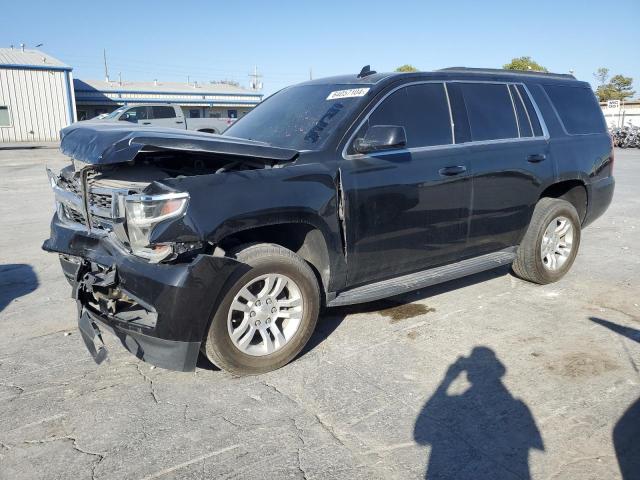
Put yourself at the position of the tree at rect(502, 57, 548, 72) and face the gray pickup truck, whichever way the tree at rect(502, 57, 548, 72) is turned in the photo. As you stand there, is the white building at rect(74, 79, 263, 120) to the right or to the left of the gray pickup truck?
right

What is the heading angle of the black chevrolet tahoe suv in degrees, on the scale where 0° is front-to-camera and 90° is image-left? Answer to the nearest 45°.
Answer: approximately 45°

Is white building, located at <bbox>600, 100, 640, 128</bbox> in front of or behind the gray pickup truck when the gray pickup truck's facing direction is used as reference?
behind

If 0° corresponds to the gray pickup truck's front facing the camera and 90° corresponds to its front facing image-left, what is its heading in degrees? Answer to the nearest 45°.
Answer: approximately 90°

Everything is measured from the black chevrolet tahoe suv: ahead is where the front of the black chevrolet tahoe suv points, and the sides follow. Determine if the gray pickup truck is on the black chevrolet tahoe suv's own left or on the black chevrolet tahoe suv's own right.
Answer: on the black chevrolet tahoe suv's own right

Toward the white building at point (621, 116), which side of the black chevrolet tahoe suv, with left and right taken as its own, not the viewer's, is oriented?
back

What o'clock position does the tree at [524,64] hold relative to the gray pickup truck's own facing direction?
The tree is roughly at 5 o'clock from the gray pickup truck.

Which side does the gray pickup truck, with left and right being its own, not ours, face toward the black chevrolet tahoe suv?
left

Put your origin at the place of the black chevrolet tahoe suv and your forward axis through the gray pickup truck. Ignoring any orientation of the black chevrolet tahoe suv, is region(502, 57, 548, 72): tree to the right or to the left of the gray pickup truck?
right

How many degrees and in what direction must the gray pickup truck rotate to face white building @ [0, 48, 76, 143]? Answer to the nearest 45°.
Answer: approximately 45° to its right

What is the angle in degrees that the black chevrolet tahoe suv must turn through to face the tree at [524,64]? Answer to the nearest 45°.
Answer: approximately 135° to its right

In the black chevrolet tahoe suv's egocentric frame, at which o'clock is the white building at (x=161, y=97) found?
The white building is roughly at 4 o'clock from the black chevrolet tahoe suv.
